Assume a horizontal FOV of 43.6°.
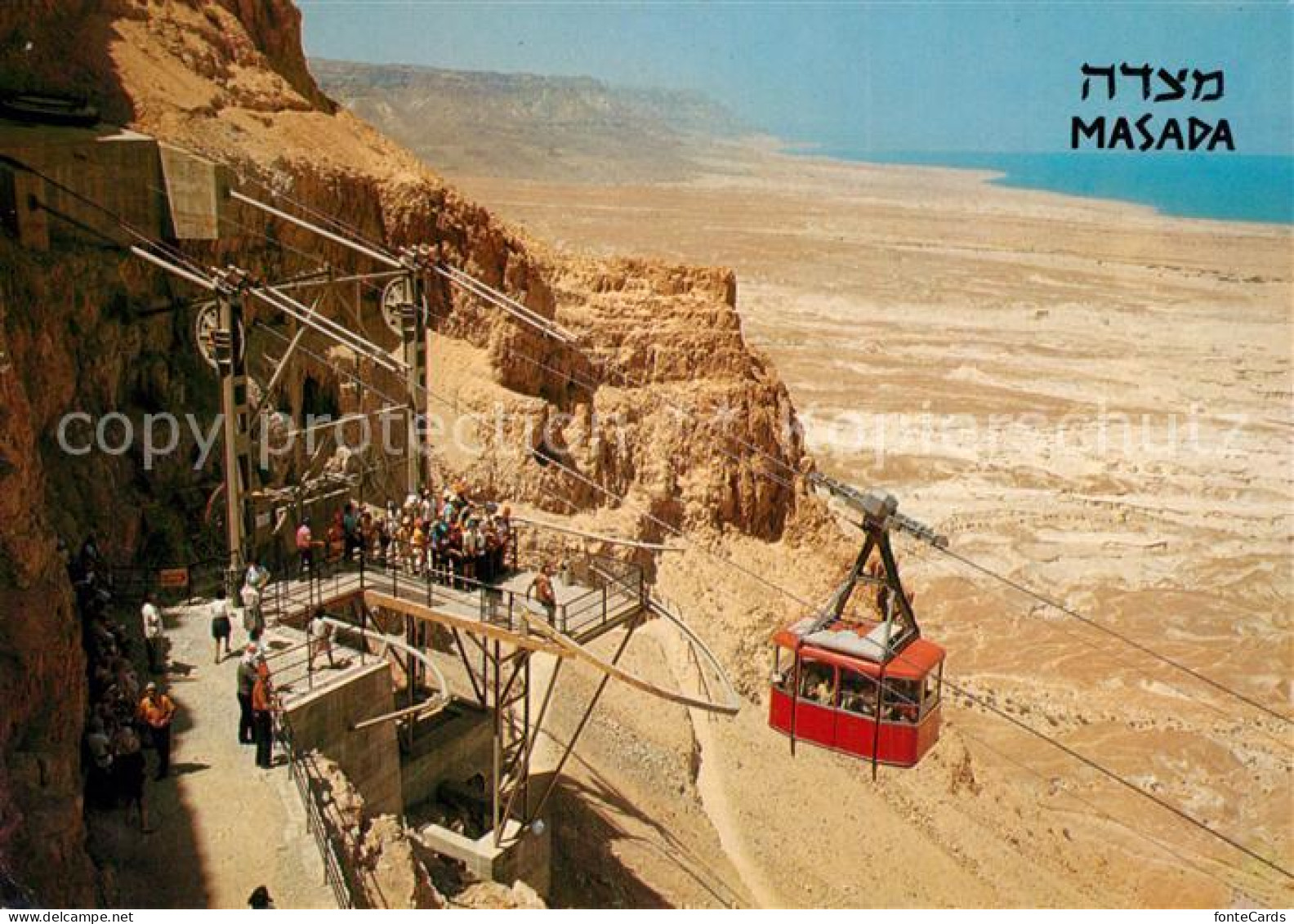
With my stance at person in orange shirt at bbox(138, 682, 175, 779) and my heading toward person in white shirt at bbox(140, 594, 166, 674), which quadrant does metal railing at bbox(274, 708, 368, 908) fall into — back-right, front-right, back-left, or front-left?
back-right
